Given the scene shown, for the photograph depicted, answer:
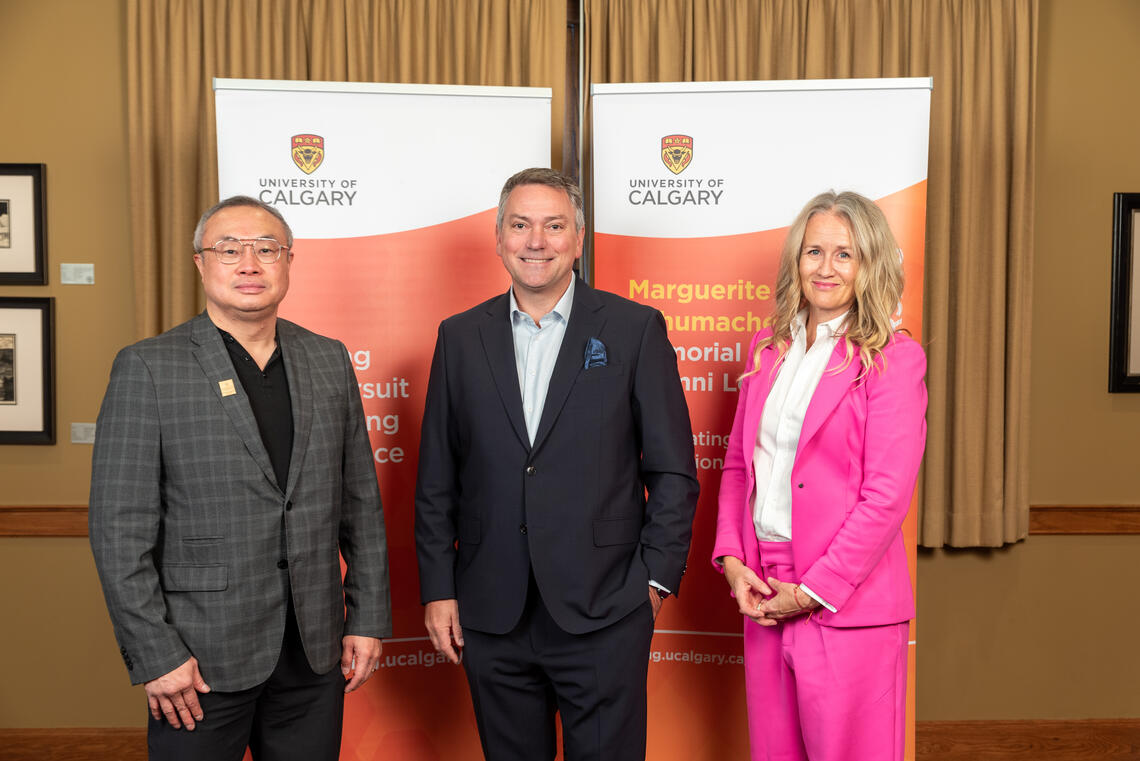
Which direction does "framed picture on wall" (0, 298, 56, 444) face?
toward the camera

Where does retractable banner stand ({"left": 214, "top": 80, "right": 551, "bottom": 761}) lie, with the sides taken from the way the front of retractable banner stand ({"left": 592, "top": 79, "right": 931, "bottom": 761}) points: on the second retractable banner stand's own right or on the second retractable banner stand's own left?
on the second retractable banner stand's own right

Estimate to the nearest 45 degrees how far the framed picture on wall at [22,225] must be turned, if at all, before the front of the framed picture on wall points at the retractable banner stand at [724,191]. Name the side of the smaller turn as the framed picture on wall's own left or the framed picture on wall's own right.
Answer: approximately 45° to the framed picture on wall's own left

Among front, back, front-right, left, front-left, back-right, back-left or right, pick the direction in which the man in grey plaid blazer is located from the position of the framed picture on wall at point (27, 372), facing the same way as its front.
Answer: front

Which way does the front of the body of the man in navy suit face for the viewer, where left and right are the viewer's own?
facing the viewer

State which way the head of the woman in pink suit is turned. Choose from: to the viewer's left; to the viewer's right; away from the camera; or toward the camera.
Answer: toward the camera

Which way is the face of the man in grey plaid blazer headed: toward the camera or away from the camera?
toward the camera

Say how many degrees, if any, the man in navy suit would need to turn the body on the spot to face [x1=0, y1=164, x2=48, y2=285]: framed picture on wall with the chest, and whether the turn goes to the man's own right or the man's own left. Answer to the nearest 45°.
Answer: approximately 135° to the man's own right

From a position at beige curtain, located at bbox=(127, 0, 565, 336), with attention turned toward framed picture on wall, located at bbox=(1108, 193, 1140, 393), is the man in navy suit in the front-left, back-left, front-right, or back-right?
front-right

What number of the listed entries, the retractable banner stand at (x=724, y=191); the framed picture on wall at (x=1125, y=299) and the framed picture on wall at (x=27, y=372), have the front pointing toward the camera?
3

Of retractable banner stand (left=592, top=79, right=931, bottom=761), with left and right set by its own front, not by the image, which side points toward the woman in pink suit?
front

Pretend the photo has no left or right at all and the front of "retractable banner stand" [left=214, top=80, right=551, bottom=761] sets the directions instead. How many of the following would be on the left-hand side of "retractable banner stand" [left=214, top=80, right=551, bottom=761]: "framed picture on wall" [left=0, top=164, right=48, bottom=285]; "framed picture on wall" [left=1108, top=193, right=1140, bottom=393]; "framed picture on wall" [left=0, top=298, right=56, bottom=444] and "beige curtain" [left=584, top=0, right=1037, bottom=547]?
2

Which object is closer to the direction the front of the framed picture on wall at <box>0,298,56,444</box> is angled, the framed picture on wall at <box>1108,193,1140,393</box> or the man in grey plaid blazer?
the man in grey plaid blazer

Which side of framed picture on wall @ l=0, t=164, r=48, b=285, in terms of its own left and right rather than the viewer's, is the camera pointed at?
front

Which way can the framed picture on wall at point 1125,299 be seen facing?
toward the camera
